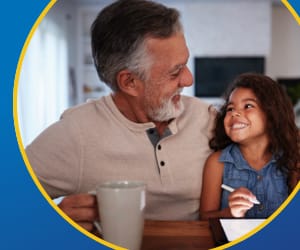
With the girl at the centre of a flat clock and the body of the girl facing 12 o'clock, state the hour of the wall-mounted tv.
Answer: The wall-mounted tv is roughly at 6 o'clock from the girl.

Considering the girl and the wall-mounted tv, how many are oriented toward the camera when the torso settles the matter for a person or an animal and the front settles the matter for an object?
2

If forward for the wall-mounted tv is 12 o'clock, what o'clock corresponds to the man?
The man is roughly at 12 o'clock from the wall-mounted tv.

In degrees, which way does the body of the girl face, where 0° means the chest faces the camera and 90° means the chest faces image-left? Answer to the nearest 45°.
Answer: approximately 0°

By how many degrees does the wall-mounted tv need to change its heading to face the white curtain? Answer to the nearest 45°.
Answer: approximately 45° to its right

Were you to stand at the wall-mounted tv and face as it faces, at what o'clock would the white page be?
The white page is roughly at 12 o'clock from the wall-mounted tv.

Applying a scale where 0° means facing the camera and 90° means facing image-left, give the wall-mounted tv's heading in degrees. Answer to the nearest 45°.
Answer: approximately 0°

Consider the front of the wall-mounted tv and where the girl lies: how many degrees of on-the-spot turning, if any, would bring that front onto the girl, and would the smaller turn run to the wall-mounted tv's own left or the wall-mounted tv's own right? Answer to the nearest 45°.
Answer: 0° — it already faces them
